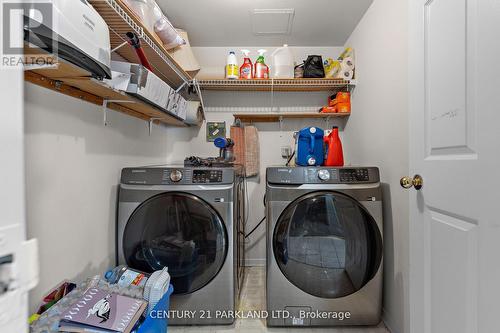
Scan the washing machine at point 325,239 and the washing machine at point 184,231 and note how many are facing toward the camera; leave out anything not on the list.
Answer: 2

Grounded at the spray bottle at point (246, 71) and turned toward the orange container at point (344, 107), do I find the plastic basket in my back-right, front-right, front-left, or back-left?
back-right

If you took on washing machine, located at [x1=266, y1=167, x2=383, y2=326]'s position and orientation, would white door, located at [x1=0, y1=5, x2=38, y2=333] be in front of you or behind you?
in front

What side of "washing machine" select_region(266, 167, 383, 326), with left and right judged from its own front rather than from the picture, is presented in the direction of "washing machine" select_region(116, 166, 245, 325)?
right

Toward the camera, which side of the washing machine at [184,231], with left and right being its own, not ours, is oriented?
front

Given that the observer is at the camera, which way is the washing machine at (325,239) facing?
facing the viewer
